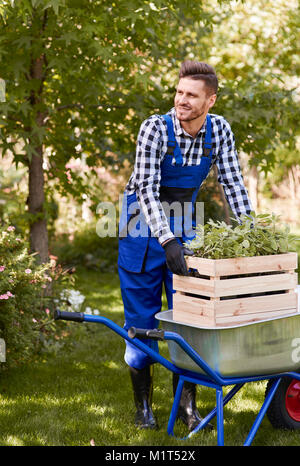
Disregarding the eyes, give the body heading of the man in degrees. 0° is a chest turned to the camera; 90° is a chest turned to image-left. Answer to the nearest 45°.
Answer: approximately 315°

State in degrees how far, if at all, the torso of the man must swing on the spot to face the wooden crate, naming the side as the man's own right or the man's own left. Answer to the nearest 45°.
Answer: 0° — they already face it

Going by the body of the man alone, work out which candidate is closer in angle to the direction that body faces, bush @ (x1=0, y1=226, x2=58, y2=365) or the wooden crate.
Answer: the wooden crate

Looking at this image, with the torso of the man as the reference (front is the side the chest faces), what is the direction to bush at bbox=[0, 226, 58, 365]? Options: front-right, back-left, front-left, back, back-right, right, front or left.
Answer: back
